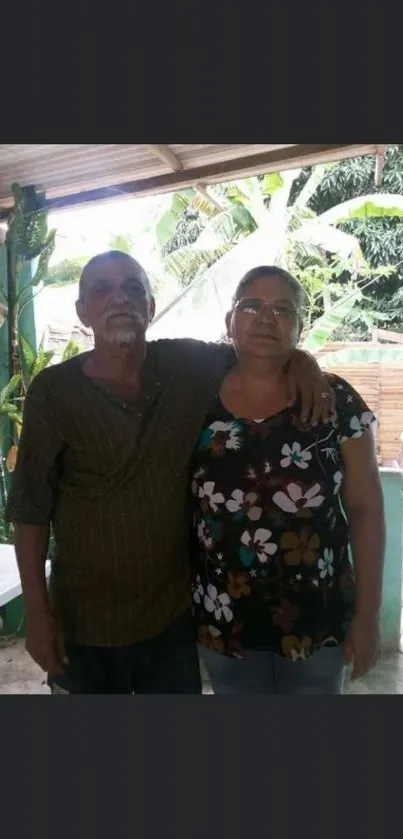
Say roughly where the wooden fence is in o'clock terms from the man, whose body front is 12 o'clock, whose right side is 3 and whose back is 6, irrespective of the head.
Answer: The wooden fence is roughly at 7 o'clock from the man.

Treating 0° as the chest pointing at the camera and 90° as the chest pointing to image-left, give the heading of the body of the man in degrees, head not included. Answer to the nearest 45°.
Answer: approximately 0°
